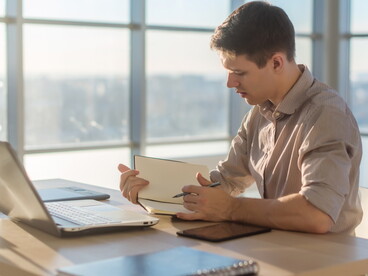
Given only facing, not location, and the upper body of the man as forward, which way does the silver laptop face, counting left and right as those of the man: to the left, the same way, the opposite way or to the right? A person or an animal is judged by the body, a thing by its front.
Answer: the opposite way

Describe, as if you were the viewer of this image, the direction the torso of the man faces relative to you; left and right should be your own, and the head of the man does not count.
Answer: facing the viewer and to the left of the viewer

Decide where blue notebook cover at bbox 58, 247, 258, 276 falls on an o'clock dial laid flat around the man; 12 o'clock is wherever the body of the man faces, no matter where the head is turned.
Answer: The blue notebook cover is roughly at 11 o'clock from the man.

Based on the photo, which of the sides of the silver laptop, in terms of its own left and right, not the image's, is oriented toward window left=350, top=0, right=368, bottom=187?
front

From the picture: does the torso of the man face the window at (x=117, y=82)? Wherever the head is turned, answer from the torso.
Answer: no

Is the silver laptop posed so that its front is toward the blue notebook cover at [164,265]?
no

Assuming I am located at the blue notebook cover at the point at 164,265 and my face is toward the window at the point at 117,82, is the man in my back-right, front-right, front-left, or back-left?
front-right

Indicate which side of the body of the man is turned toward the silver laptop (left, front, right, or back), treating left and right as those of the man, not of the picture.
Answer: front

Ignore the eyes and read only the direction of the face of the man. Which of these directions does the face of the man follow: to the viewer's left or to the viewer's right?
to the viewer's left

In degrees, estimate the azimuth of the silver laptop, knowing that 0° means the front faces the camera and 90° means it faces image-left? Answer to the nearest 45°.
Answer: approximately 225°

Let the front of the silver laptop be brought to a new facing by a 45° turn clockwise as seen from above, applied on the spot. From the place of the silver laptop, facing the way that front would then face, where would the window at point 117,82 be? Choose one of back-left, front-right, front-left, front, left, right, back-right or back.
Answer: left

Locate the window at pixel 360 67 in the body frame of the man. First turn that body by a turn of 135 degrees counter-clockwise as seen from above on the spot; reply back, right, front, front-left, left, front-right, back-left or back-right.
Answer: left
